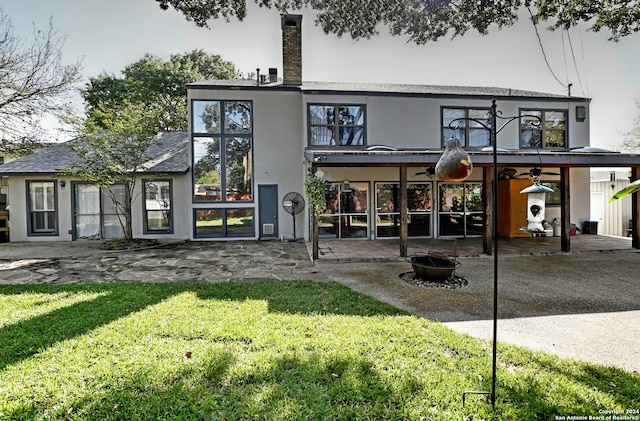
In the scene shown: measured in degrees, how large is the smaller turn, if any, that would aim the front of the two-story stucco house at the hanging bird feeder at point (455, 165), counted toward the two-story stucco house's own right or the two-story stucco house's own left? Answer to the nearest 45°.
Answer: approximately 180°

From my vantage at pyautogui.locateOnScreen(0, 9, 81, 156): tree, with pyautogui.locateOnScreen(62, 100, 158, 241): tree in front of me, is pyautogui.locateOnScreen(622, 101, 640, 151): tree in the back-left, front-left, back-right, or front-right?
front-left

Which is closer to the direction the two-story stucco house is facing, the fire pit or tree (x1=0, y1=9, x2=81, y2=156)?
the fire pit

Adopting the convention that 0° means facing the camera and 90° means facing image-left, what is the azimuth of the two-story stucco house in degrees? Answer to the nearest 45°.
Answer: approximately 180°
